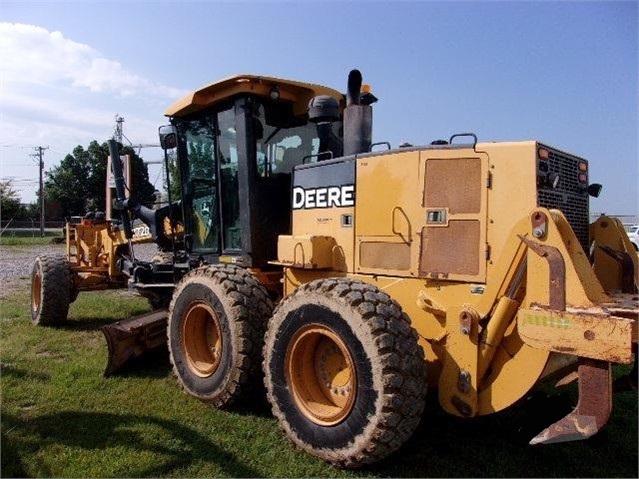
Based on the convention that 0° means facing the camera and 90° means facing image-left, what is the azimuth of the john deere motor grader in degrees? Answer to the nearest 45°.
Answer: approximately 135°
